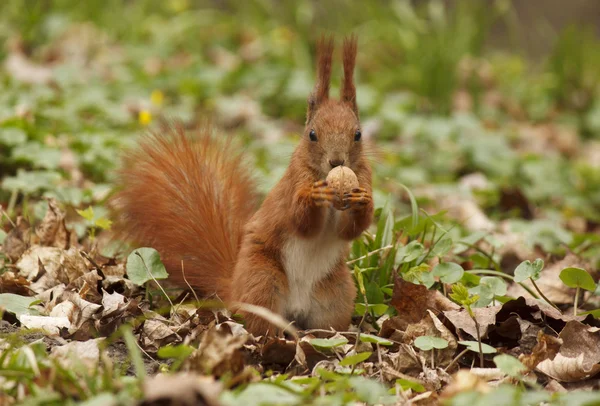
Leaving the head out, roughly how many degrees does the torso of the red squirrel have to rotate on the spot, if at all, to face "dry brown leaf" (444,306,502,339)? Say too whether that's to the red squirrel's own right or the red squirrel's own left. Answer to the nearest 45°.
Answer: approximately 45° to the red squirrel's own left

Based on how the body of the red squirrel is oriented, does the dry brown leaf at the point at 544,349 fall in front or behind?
in front

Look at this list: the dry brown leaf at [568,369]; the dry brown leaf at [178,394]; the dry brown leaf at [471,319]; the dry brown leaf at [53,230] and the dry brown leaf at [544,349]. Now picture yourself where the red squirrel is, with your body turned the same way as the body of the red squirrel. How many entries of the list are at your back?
1

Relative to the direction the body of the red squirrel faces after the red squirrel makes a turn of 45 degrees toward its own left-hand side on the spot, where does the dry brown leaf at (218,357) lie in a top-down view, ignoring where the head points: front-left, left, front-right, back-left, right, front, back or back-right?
right

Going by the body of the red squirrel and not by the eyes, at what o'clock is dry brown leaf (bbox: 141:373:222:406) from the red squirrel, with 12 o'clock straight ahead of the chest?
The dry brown leaf is roughly at 2 o'clock from the red squirrel.

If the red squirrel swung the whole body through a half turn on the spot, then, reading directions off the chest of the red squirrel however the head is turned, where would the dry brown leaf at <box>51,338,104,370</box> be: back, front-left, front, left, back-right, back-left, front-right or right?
left

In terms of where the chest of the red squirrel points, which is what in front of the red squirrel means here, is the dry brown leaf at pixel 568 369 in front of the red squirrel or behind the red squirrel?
in front

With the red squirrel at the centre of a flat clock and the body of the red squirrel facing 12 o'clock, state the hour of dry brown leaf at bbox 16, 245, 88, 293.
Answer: The dry brown leaf is roughly at 5 o'clock from the red squirrel.

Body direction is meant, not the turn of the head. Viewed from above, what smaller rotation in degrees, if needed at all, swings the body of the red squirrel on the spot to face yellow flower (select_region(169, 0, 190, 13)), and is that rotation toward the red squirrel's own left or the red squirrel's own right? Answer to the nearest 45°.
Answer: approximately 135° to the red squirrel's own left
